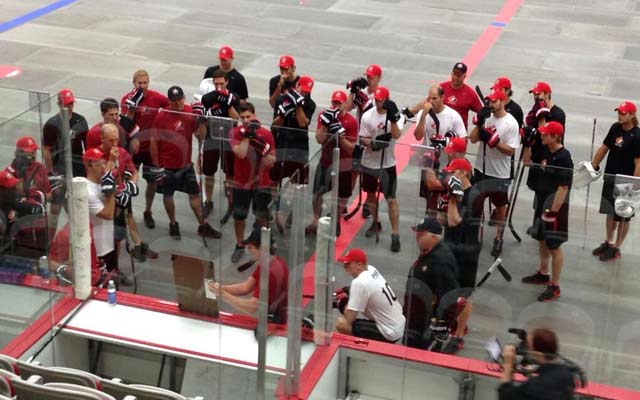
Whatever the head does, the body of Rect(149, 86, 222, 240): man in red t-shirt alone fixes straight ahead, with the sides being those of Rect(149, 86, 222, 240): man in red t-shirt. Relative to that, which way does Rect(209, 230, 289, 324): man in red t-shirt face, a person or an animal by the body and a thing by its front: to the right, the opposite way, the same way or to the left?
to the right

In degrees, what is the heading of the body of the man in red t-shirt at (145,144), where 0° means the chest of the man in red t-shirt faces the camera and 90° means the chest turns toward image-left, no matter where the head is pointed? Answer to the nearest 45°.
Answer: approximately 0°

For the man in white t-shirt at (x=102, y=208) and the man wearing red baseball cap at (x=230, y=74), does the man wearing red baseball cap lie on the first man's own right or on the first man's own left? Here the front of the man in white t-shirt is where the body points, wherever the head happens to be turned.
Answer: on the first man's own left

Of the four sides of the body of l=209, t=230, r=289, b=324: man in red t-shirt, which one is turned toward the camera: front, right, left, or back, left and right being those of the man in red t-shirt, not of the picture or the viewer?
left

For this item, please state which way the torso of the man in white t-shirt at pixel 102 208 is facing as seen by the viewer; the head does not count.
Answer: to the viewer's right

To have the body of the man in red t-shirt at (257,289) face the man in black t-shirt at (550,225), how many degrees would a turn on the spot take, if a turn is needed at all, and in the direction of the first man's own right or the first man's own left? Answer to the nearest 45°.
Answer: approximately 180°

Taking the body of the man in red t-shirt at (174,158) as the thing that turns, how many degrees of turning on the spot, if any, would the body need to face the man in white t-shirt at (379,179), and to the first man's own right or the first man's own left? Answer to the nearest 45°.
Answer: approximately 45° to the first man's own left

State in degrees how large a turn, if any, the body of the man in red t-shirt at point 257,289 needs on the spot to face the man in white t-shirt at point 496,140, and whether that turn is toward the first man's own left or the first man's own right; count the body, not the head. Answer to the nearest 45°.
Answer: approximately 135° to the first man's own right

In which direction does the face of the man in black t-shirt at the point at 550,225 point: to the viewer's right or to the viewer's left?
to the viewer's left

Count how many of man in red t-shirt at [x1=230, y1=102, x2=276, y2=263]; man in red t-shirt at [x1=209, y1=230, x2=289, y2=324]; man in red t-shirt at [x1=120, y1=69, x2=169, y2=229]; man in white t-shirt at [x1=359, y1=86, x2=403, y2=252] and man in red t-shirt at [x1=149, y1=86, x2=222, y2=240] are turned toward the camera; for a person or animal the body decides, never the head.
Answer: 4
